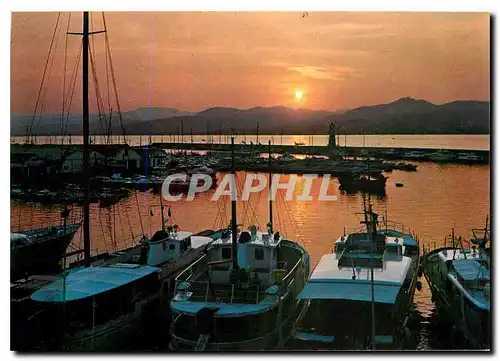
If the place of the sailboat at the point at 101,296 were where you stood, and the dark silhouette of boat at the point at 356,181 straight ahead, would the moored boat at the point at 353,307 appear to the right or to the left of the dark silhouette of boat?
right

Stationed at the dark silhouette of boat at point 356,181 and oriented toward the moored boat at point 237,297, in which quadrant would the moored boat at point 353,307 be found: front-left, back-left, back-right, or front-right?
front-left

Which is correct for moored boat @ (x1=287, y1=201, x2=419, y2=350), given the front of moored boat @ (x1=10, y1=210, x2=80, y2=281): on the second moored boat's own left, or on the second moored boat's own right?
on the second moored boat's own right

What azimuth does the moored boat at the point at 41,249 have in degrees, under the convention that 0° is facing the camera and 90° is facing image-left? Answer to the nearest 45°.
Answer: approximately 225°

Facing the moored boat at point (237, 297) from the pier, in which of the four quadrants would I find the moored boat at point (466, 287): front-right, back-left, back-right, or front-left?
front-left

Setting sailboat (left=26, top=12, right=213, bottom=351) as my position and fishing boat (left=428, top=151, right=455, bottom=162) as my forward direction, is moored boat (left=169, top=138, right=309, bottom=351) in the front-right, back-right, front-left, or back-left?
front-right

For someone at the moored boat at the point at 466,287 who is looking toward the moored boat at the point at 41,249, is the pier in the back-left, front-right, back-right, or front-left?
front-right

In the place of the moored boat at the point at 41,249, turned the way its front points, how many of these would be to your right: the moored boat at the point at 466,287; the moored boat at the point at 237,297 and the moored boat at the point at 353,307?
3

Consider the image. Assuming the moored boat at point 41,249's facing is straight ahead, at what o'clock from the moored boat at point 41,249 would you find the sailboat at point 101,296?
The sailboat is roughly at 4 o'clock from the moored boat.
